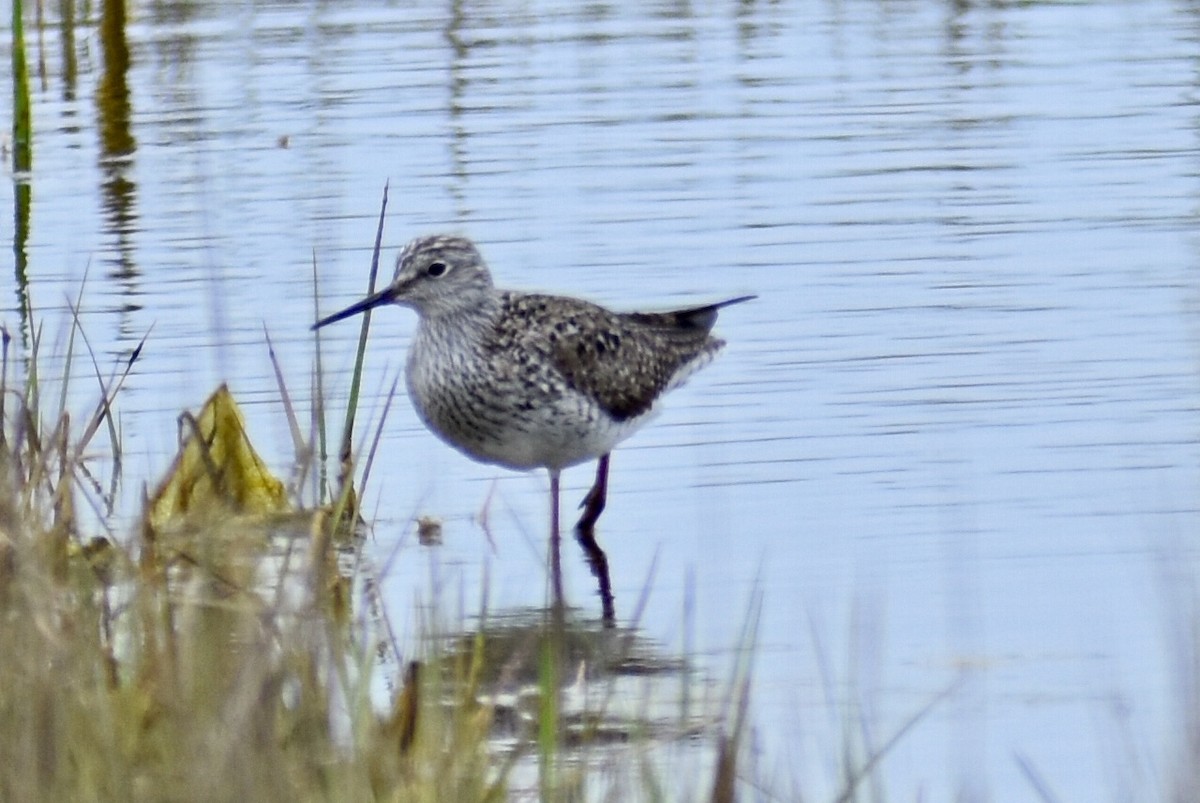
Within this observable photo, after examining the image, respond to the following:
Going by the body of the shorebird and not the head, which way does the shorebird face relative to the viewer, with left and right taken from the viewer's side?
facing to the left of the viewer
